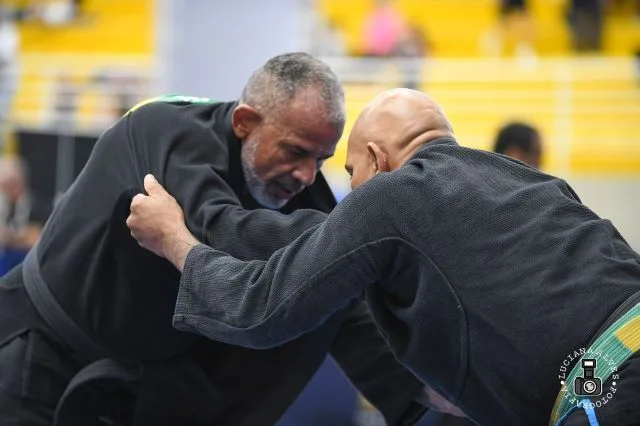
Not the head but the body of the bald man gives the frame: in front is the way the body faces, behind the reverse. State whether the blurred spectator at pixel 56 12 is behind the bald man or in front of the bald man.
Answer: in front

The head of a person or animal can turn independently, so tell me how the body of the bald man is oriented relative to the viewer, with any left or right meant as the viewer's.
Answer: facing away from the viewer and to the left of the viewer

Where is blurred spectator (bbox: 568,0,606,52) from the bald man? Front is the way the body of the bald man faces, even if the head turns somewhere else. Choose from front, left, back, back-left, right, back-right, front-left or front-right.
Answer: front-right

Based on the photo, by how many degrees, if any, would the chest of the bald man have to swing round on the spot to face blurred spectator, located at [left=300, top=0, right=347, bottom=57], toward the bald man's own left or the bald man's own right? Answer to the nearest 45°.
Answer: approximately 45° to the bald man's own right

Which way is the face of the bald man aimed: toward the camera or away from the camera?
away from the camera

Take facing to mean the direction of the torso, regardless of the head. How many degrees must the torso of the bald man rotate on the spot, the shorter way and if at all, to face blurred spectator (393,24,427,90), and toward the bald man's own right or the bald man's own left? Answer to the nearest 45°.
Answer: approximately 45° to the bald man's own right

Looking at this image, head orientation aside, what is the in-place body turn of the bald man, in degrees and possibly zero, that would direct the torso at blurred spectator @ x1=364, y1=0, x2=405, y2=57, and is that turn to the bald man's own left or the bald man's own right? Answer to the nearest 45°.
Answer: approximately 45° to the bald man's own right

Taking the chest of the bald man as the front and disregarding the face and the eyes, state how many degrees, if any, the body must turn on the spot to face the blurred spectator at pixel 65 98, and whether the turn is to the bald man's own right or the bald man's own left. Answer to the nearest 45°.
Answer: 0° — they already face them

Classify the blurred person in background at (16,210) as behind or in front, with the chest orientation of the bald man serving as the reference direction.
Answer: in front

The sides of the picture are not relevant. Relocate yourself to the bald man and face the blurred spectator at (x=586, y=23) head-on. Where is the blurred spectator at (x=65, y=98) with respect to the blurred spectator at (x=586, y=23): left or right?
left

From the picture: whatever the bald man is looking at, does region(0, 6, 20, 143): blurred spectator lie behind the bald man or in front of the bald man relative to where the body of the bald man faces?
in front

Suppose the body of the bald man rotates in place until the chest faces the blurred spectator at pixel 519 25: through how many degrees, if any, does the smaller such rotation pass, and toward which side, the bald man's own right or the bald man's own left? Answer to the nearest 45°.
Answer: approximately 45° to the bald man's own right
